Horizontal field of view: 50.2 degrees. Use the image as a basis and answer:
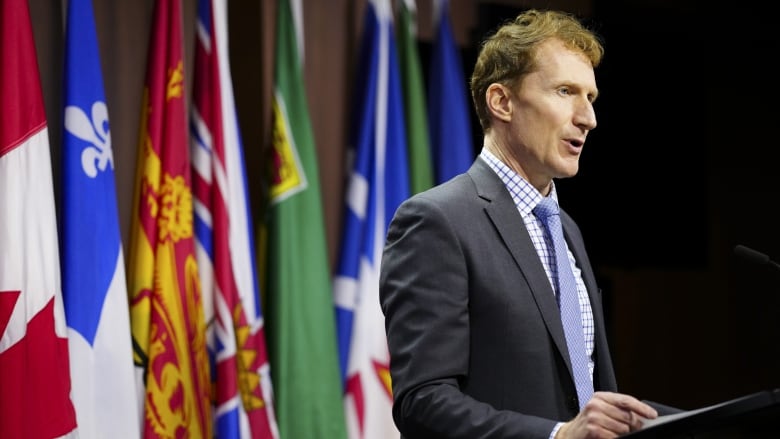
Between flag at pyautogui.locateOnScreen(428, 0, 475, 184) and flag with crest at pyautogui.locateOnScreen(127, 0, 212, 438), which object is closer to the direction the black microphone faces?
the flag with crest

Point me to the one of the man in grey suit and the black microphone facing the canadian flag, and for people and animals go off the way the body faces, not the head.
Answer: the black microphone

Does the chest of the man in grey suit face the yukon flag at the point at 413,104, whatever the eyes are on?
no

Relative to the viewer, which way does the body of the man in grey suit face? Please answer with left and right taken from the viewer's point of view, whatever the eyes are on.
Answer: facing the viewer and to the right of the viewer

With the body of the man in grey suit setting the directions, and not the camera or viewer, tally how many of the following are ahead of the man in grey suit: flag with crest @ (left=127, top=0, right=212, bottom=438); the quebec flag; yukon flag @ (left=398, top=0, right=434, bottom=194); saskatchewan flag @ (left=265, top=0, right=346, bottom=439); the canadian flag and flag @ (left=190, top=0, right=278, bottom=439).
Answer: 0

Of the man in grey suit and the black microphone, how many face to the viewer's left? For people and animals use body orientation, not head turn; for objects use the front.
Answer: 1

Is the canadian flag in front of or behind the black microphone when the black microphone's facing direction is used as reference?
in front

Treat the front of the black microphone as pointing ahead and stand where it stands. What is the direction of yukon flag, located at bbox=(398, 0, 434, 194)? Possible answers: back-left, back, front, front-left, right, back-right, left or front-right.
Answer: front-right

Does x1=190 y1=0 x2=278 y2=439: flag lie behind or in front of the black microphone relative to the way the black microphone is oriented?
in front

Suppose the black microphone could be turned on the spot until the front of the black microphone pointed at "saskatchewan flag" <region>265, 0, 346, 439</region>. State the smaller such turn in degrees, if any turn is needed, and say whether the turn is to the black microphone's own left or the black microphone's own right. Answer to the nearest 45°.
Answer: approximately 45° to the black microphone's own right

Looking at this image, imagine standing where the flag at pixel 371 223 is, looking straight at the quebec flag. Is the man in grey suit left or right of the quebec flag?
left

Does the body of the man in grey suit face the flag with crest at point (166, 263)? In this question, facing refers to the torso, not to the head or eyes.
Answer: no

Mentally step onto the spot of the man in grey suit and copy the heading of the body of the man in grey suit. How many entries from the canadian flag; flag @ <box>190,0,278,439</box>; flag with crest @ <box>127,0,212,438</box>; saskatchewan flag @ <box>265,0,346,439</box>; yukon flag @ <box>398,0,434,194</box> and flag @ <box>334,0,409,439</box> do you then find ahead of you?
0

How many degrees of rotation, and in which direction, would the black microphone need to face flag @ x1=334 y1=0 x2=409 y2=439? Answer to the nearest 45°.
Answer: approximately 45° to its right

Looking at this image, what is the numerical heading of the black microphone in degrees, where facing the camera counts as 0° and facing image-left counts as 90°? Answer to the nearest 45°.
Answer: approximately 90°
